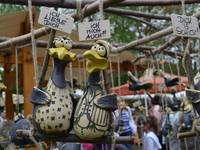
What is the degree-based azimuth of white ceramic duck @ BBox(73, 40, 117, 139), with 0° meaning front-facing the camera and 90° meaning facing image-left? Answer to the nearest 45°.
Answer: approximately 45°

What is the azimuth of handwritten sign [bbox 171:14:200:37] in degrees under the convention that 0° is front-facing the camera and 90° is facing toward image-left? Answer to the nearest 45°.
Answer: approximately 0°
